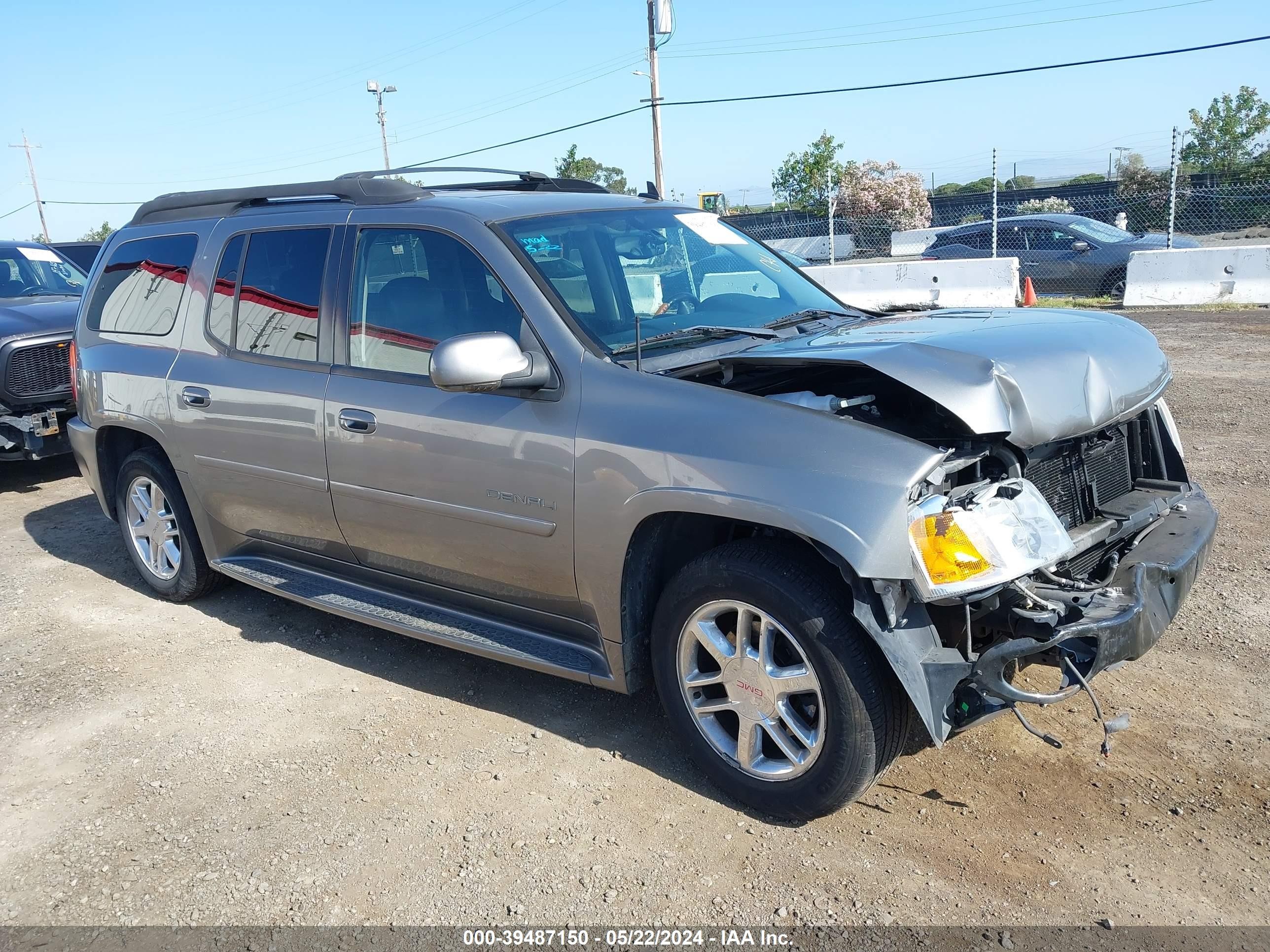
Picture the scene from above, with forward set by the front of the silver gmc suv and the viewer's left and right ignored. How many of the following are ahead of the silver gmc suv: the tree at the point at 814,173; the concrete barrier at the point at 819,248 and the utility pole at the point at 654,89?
0

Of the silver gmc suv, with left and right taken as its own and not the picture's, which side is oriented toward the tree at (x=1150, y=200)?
left

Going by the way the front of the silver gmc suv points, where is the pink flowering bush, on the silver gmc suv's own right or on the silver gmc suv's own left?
on the silver gmc suv's own left

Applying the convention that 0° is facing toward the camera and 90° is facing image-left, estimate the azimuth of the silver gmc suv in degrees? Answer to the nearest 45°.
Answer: approximately 315°

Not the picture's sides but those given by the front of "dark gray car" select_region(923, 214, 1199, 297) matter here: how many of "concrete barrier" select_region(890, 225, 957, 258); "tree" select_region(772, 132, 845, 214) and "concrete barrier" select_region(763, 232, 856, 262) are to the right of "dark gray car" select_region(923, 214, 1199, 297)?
0

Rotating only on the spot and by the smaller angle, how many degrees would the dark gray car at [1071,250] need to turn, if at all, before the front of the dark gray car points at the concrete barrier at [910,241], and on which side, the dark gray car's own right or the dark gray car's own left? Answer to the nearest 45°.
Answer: approximately 135° to the dark gray car's own left

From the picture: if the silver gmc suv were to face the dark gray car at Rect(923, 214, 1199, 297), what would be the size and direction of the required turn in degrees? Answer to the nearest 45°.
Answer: approximately 90° to its left

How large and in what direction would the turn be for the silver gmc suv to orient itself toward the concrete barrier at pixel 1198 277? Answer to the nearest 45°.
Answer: approximately 90° to its left

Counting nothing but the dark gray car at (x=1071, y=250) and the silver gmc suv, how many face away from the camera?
0

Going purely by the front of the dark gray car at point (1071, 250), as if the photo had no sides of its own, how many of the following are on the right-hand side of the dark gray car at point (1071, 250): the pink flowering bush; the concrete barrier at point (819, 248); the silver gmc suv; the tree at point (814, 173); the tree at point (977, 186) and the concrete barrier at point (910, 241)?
1

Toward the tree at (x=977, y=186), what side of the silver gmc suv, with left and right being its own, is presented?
left

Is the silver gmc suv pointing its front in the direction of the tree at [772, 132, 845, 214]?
no

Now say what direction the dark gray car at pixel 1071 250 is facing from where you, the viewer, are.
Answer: facing to the right of the viewer

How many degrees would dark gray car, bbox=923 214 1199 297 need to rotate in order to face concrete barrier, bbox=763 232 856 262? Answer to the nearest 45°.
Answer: approximately 135° to its left

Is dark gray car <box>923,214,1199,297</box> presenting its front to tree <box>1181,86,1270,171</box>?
no
